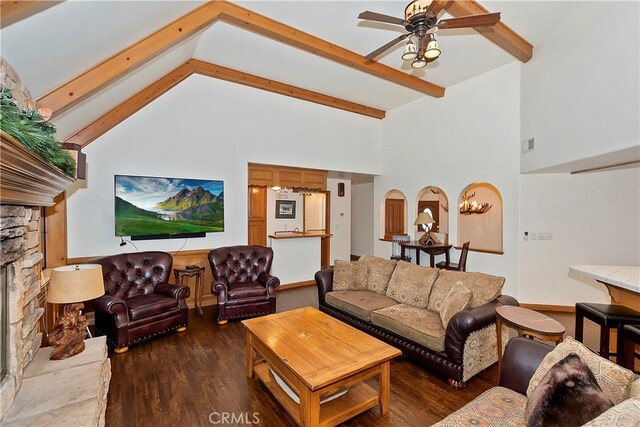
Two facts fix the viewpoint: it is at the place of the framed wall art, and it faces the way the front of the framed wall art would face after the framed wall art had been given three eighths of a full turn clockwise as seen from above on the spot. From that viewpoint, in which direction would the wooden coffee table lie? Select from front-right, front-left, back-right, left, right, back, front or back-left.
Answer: back-left

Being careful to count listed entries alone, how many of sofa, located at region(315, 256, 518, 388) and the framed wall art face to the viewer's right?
0

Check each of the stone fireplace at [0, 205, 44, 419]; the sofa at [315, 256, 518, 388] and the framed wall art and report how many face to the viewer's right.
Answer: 1

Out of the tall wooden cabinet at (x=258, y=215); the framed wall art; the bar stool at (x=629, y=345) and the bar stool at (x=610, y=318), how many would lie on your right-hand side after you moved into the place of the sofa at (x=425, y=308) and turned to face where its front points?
2

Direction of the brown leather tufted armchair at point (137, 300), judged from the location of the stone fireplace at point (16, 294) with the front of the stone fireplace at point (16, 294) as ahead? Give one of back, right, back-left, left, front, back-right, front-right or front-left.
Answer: front-left

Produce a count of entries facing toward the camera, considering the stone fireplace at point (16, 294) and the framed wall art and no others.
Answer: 1

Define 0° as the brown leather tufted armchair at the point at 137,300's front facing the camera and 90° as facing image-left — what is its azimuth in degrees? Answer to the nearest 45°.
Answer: approximately 315°

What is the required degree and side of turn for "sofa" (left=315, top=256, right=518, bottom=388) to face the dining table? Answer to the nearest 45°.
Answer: approximately 135° to its right

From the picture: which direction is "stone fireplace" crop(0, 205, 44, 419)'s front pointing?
to the viewer's right

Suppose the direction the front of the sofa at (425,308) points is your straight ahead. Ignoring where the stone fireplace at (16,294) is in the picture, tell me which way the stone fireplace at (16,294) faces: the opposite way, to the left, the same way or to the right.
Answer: the opposite way

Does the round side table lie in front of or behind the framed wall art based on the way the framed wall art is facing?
in front
